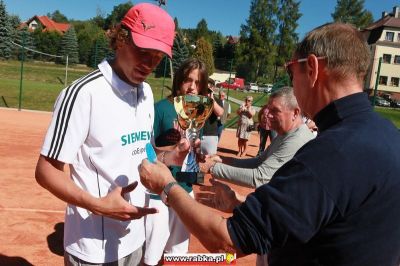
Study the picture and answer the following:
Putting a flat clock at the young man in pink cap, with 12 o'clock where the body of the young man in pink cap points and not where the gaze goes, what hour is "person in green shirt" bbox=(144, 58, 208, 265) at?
The person in green shirt is roughly at 8 o'clock from the young man in pink cap.

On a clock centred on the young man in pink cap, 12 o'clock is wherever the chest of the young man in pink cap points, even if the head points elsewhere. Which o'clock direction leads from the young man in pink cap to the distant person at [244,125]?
The distant person is roughly at 8 o'clock from the young man in pink cap.

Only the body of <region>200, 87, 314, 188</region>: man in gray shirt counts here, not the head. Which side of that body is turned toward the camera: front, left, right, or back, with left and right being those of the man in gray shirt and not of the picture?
left

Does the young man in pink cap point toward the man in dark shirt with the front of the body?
yes

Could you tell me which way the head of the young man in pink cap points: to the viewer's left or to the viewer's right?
to the viewer's right

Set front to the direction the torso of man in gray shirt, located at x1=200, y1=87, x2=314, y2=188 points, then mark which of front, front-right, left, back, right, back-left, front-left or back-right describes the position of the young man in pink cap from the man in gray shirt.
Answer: front-left

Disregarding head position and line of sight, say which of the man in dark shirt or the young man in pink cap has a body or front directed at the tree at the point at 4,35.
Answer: the man in dark shirt

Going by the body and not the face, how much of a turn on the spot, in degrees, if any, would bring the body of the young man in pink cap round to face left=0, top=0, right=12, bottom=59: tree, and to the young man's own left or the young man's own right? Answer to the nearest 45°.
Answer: approximately 135° to the young man's own left

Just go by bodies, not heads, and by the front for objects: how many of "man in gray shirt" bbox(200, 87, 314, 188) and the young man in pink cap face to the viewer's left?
1

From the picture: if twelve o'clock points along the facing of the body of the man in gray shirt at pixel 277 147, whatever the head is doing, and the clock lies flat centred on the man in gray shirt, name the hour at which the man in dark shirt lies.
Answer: The man in dark shirt is roughly at 9 o'clock from the man in gray shirt.

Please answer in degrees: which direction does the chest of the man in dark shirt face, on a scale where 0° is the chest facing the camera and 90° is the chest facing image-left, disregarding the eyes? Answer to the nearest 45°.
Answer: approximately 135°

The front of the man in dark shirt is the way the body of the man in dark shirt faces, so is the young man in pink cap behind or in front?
in front

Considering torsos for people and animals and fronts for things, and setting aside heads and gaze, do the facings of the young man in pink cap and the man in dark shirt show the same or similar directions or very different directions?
very different directions

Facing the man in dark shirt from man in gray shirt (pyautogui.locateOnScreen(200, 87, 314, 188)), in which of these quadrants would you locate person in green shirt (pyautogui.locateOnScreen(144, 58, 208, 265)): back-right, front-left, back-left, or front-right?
back-right
